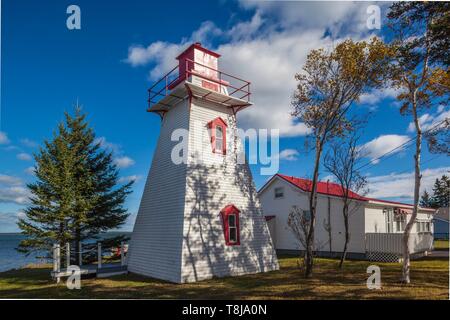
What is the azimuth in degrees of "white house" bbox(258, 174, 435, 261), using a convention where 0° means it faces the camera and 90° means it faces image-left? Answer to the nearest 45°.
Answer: approximately 315°

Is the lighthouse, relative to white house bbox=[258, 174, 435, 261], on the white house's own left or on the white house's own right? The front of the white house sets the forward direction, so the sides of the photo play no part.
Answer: on the white house's own right

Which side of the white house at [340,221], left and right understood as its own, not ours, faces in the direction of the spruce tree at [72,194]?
right
